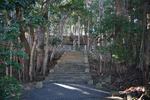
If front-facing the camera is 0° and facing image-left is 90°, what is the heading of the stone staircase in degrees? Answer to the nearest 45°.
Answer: approximately 0°
